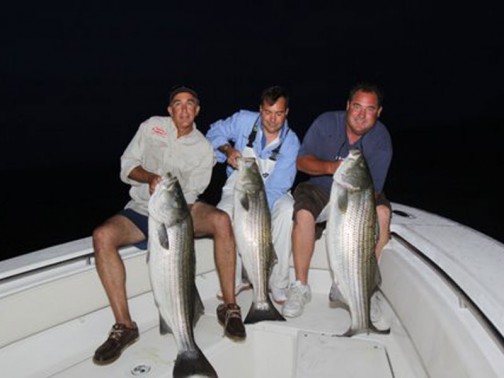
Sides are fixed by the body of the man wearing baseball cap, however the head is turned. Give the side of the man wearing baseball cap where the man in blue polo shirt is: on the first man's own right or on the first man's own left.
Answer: on the first man's own left

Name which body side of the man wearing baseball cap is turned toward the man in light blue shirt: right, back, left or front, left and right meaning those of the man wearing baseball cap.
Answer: left

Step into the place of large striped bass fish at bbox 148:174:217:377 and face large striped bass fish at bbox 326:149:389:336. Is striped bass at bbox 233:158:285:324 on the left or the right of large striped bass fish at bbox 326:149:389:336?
left

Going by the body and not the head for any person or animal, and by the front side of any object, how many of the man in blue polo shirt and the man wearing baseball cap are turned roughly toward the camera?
2

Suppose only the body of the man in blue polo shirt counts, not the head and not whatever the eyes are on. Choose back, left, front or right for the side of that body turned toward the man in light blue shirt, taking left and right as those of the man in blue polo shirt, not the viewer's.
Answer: right

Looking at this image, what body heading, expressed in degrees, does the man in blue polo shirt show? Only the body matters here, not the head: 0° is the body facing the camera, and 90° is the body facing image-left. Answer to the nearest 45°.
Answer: approximately 0°

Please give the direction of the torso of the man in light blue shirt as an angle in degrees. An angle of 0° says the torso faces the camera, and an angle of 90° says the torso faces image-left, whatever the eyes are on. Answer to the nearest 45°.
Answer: approximately 0°

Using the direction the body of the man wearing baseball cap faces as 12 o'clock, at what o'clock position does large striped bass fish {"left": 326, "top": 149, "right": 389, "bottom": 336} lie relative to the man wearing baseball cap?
The large striped bass fish is roughly at 10 o'clock from the man wearing baseball cap.
